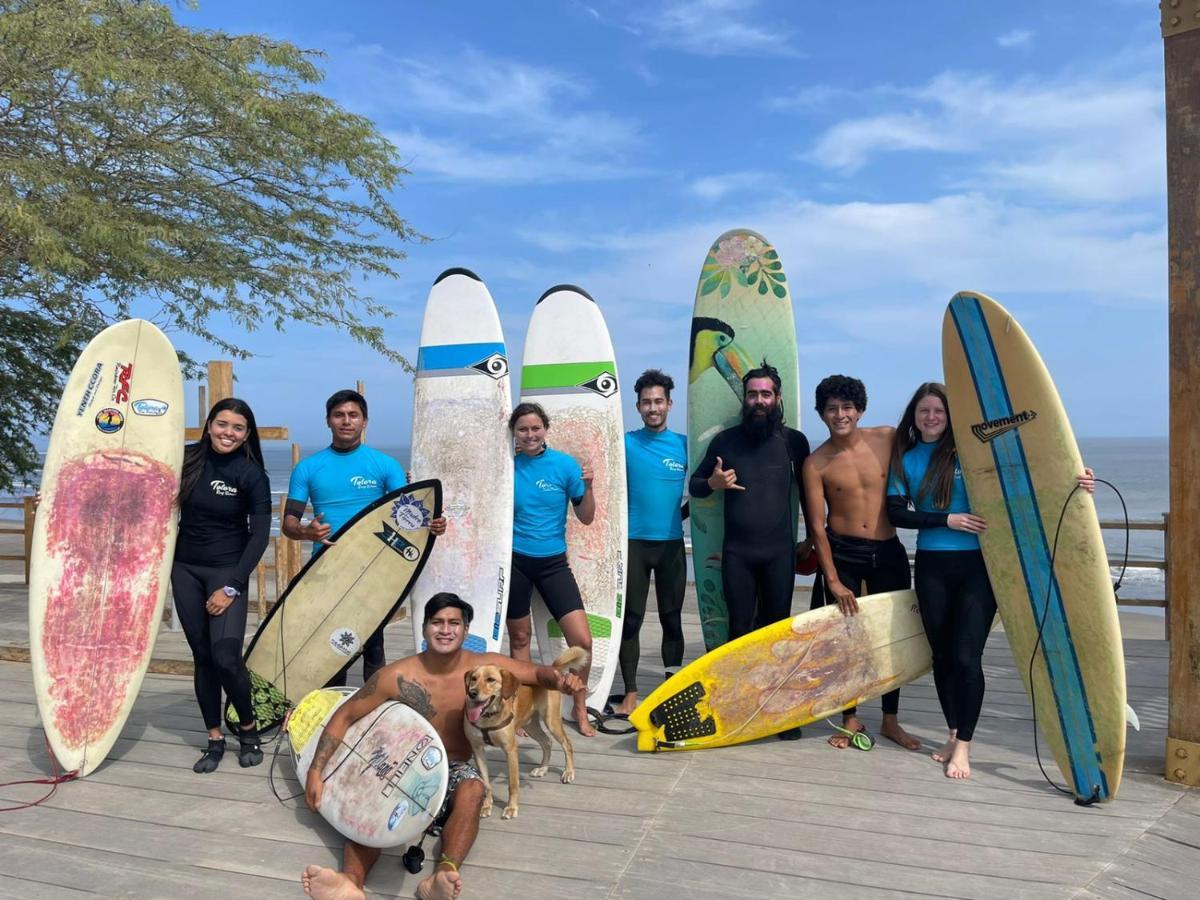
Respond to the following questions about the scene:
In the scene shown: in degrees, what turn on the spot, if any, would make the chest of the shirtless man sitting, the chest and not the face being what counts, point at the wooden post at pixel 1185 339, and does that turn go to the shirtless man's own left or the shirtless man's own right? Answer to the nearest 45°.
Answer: approximately 90° to the shirtless man's own left

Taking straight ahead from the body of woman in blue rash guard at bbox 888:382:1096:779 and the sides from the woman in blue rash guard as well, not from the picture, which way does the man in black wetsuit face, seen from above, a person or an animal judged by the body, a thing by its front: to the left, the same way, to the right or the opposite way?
the same way

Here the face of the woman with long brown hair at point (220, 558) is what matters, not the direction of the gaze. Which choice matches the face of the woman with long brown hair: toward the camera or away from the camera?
toward the camera

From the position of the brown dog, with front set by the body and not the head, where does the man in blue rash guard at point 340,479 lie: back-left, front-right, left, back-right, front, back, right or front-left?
right

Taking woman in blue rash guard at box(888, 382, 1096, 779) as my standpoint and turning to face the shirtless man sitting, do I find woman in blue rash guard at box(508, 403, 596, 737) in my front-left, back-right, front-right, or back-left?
front-right

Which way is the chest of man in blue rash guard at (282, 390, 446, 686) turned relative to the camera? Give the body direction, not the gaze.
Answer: toward the camera

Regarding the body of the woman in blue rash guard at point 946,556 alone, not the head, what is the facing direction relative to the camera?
toward the camera

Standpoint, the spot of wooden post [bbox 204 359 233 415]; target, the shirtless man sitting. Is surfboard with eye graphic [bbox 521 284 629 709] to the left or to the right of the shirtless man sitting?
left

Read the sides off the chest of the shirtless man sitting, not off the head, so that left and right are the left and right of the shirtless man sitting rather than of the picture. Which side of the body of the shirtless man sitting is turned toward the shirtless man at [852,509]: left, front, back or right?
left

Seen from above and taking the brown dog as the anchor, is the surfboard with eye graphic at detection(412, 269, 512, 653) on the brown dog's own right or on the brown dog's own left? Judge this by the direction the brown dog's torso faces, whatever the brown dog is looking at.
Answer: on the brown dog's own right

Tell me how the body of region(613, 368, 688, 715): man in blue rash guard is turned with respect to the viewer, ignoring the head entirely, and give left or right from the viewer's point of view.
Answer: facing the viewer

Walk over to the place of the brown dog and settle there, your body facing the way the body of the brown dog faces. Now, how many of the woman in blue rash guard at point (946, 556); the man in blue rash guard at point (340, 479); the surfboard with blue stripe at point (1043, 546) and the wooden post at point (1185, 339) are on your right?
1

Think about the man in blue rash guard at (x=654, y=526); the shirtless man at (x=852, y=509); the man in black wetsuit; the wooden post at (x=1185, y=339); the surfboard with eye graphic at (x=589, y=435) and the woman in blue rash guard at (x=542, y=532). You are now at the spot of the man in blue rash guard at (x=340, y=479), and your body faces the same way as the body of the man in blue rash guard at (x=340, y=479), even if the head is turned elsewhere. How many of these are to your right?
0

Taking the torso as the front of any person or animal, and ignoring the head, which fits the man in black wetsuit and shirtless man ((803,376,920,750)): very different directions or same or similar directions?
same or similar directions

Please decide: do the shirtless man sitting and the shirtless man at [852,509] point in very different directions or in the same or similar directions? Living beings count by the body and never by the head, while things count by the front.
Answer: same or similar directions

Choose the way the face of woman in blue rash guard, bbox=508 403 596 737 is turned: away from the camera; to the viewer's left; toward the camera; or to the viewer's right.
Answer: toward the camera

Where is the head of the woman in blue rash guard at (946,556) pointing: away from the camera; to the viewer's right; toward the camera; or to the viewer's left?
toward the camera

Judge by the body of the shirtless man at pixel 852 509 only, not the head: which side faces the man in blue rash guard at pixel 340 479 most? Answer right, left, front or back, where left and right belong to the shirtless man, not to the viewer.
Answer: right
